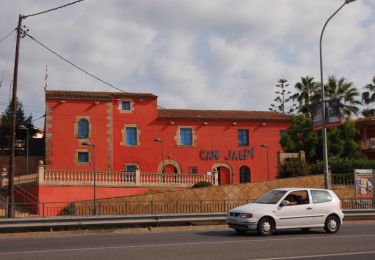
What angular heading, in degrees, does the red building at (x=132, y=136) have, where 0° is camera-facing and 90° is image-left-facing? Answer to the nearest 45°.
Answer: approximately 0°

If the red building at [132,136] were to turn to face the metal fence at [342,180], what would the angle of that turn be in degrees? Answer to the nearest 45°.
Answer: approximately 45° to its left

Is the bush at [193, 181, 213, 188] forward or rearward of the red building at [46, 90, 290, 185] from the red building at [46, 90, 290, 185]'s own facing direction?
forward

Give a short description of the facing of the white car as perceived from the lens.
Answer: facing the viewer and to the left of the viewer

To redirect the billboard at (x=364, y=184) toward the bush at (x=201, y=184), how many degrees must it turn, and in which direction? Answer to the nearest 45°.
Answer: approximately 135° to its right

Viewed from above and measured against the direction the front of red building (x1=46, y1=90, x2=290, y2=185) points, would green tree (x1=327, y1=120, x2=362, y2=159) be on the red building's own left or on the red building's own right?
on the red building's own left

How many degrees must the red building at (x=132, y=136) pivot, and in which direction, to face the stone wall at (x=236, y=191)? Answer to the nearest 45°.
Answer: approximately 45° to its left

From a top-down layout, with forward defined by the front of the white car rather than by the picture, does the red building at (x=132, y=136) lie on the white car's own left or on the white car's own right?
on the white car's own right
